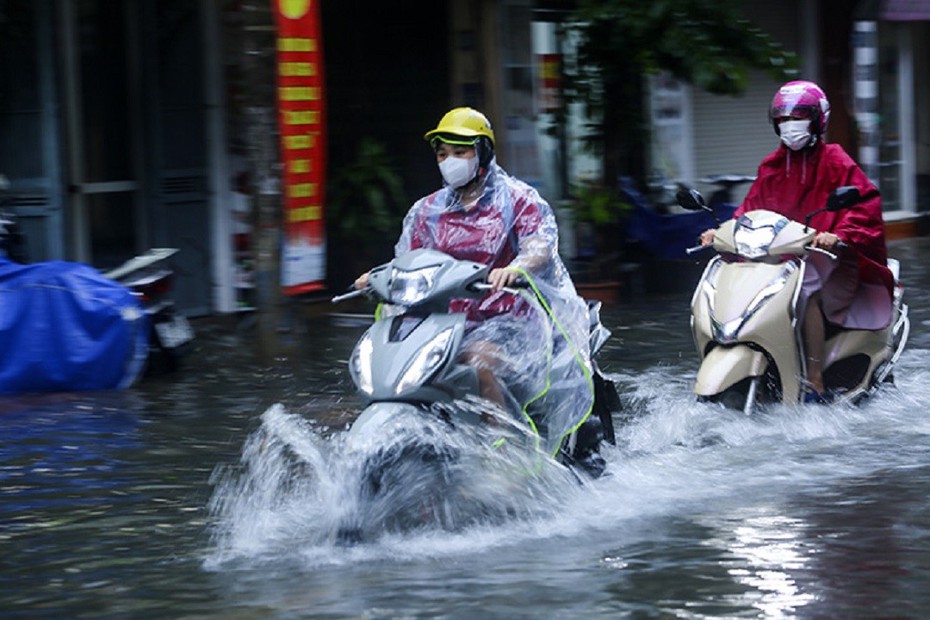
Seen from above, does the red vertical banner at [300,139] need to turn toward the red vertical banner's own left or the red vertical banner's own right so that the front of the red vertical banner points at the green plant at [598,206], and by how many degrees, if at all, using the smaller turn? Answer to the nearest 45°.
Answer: approximately 135° to the red vertical banner's own left

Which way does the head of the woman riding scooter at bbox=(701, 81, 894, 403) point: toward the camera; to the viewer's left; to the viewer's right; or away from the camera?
toward the camera

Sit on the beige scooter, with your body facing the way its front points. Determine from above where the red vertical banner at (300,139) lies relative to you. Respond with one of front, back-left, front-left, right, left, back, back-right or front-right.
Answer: right

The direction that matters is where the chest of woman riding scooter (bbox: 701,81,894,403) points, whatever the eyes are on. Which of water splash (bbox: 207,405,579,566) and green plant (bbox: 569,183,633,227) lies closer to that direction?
the water splash

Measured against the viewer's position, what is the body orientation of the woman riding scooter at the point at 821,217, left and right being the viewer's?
facing the viewer and to the left of the viewer

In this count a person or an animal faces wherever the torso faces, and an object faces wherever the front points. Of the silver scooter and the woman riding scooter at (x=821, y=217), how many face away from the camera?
0

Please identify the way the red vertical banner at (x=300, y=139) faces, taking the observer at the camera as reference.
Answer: facing the viewer

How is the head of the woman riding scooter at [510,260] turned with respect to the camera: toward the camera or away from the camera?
toward the camera

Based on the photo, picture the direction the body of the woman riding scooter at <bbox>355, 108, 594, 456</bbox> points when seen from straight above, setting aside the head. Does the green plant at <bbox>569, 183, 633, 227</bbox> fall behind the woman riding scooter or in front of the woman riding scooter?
behind

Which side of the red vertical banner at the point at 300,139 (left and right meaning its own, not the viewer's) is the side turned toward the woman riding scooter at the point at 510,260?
front

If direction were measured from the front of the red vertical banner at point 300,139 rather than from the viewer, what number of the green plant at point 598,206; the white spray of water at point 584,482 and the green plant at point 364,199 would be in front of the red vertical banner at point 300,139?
1

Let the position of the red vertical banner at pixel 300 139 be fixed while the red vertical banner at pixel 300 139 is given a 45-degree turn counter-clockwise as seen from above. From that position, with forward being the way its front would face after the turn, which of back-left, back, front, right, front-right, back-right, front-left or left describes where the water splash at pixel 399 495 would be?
front-right

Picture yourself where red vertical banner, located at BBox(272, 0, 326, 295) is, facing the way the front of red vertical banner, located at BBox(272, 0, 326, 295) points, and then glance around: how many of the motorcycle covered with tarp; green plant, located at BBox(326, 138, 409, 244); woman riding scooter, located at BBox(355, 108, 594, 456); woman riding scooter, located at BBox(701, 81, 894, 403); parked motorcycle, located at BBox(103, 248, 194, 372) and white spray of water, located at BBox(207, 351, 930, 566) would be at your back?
1
